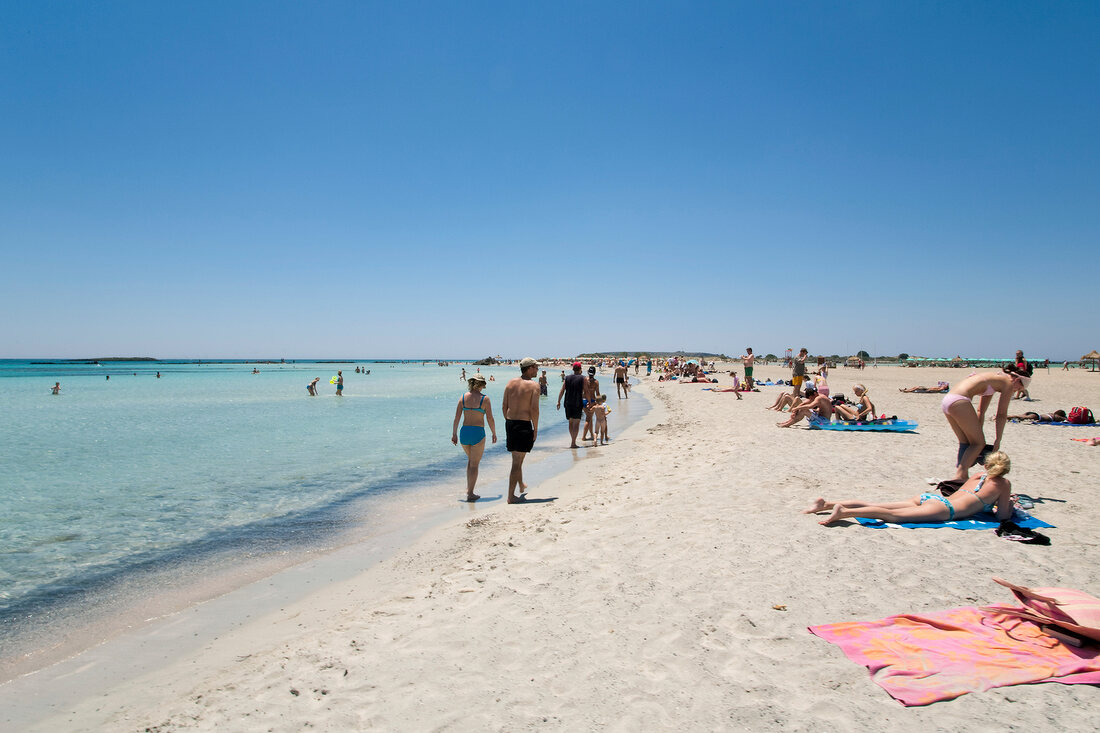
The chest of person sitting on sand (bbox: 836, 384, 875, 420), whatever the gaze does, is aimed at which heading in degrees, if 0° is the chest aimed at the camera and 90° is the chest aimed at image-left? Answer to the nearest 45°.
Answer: approximately 90°

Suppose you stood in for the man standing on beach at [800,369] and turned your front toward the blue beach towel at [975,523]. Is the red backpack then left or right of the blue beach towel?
left

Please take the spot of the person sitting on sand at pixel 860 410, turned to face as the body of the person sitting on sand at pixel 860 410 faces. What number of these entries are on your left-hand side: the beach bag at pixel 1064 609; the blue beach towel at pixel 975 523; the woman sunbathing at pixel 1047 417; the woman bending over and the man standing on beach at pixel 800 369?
3

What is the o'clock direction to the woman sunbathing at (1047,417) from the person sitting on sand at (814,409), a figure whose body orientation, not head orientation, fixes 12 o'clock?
The woman sunbathing is roughly at 5 o'clock from the person sitting on sand.

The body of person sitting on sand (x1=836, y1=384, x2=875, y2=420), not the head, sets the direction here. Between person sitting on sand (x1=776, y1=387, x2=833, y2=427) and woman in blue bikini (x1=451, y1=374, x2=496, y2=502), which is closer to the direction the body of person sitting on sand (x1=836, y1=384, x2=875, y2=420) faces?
the person sitting on sand

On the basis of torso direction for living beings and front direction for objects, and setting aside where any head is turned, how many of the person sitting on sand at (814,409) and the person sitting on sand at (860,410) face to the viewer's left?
2

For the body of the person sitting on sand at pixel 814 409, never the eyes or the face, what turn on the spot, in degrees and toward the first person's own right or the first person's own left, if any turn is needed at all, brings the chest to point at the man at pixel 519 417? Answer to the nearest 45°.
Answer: approximately 45° to the first person's own left

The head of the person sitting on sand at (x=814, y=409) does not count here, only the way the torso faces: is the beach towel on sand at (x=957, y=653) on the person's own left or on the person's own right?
on the person's own left

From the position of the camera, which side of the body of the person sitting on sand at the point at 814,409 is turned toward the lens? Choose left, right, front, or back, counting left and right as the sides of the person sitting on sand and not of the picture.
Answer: left

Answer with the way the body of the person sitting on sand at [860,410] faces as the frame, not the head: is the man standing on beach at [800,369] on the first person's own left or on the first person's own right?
on the first person's own right
